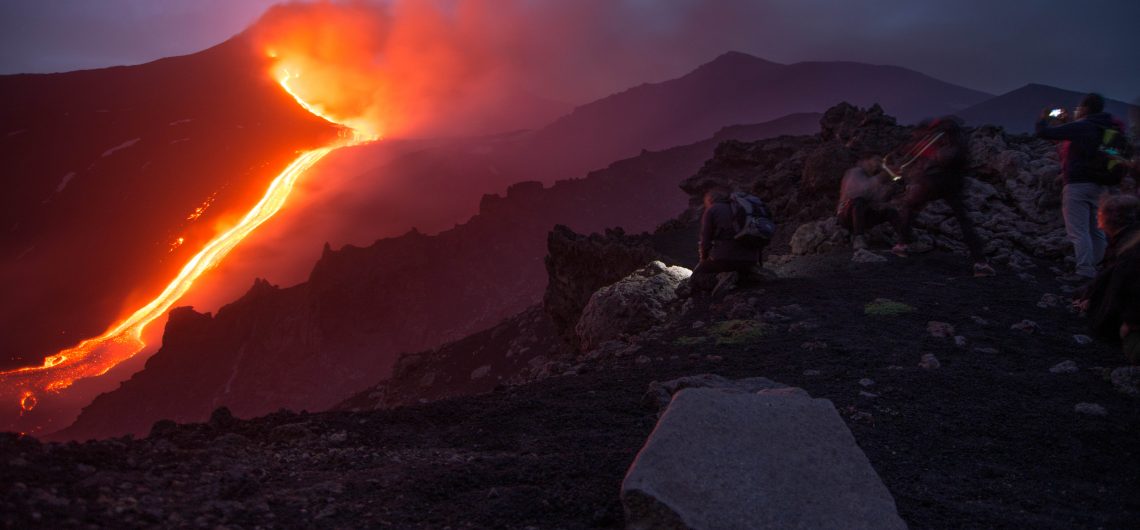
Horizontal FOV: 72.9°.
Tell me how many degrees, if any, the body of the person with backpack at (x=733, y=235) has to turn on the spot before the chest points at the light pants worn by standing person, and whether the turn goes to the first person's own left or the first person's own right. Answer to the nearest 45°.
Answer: approximately 180°

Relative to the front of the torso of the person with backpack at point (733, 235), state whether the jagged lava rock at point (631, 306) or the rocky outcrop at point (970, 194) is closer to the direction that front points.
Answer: the jagged lava rock

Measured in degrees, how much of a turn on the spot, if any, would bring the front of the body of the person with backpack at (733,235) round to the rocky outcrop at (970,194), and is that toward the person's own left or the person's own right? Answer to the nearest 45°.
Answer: approximately 135° to the person's own right

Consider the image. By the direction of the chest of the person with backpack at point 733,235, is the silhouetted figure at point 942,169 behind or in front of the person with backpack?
behind

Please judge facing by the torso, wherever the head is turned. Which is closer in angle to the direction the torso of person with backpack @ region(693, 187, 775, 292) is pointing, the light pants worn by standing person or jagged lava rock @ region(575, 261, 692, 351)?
the jagged lava rock

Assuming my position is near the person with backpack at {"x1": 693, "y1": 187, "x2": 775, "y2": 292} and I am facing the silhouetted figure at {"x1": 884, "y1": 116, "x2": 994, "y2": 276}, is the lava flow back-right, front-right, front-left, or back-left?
back-left

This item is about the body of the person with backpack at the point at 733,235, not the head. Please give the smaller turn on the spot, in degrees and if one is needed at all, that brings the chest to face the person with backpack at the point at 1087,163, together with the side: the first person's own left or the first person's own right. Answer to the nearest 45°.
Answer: approximately 180°

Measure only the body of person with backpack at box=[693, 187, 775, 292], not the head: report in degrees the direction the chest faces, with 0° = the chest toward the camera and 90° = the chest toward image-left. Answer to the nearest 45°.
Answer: approximately 90°

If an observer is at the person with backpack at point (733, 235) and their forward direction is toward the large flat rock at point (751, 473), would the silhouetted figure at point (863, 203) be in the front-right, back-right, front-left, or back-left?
back-left

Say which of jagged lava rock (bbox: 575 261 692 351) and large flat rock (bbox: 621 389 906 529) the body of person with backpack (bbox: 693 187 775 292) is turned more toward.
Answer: the jagged lava rock

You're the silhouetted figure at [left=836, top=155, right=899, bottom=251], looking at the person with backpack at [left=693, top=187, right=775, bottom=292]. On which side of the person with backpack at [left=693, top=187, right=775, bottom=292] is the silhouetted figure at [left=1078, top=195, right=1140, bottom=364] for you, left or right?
left
